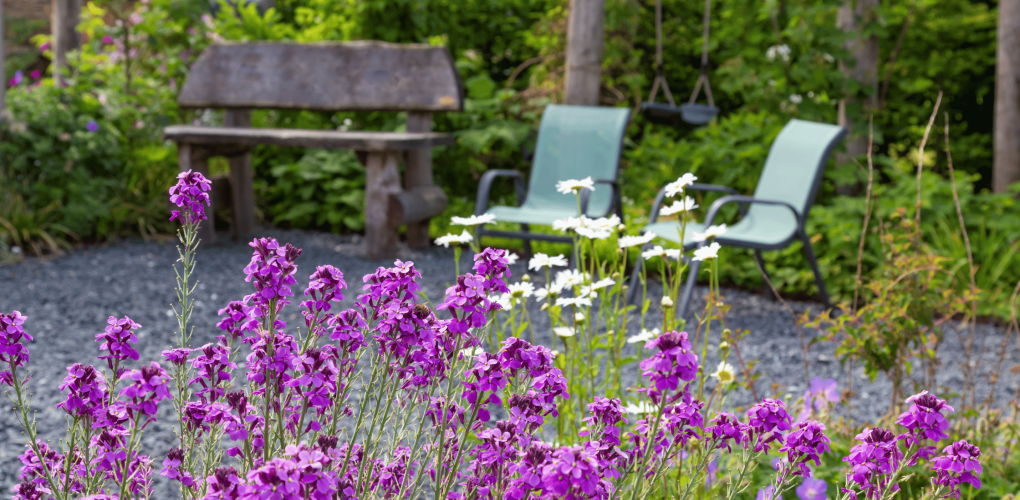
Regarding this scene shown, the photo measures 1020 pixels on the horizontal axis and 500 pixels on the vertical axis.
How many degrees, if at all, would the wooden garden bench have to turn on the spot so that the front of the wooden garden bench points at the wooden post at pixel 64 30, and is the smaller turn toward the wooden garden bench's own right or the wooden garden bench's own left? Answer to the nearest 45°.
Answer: approximately 90° to the wooden garden bench's own right

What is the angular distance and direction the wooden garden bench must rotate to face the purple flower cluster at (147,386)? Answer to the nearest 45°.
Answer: approximately 45° to its left

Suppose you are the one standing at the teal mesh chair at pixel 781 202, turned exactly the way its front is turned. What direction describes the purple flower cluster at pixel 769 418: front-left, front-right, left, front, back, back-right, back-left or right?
front-left

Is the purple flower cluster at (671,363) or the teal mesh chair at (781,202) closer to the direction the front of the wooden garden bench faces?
the purple flower cluster

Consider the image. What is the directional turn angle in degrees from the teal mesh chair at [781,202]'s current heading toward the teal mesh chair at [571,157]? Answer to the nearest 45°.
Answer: approximately 90° to its right

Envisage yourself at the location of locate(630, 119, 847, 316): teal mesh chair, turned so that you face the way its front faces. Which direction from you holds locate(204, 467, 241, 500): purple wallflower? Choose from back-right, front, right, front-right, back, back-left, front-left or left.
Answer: front-left

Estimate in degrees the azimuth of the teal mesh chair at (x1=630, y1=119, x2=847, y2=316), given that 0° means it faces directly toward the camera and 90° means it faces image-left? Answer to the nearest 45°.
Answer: approximately 45°
